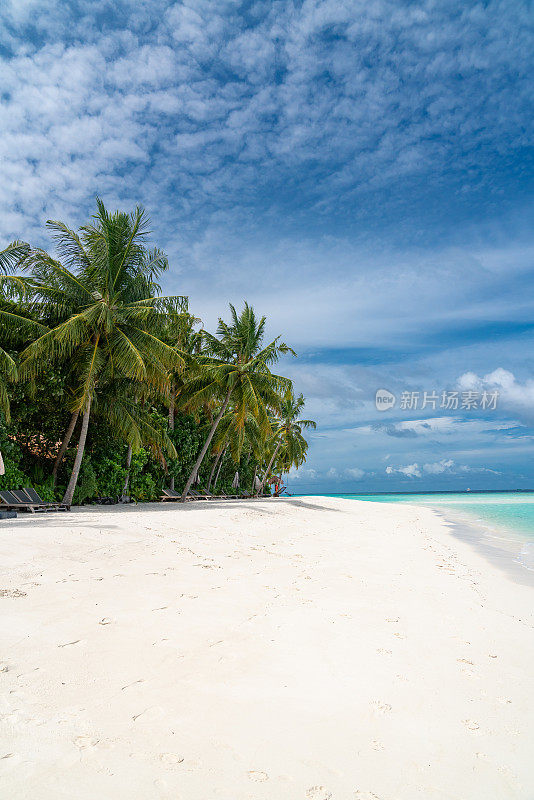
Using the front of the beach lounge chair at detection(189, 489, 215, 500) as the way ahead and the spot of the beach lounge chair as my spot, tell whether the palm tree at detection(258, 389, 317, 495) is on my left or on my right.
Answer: on my left

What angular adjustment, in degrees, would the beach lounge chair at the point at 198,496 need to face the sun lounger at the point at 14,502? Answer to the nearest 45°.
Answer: approximately 90° to its right

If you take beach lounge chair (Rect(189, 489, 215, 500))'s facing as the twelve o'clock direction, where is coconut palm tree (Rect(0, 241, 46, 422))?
The coconut palm tree is roughly at 4 o'clock from the beach lounge chair.

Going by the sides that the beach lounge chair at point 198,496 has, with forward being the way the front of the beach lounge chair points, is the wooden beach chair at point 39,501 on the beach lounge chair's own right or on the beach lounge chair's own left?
on the beach lounge chair's own right

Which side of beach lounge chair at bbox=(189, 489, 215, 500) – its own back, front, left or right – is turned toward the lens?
right
